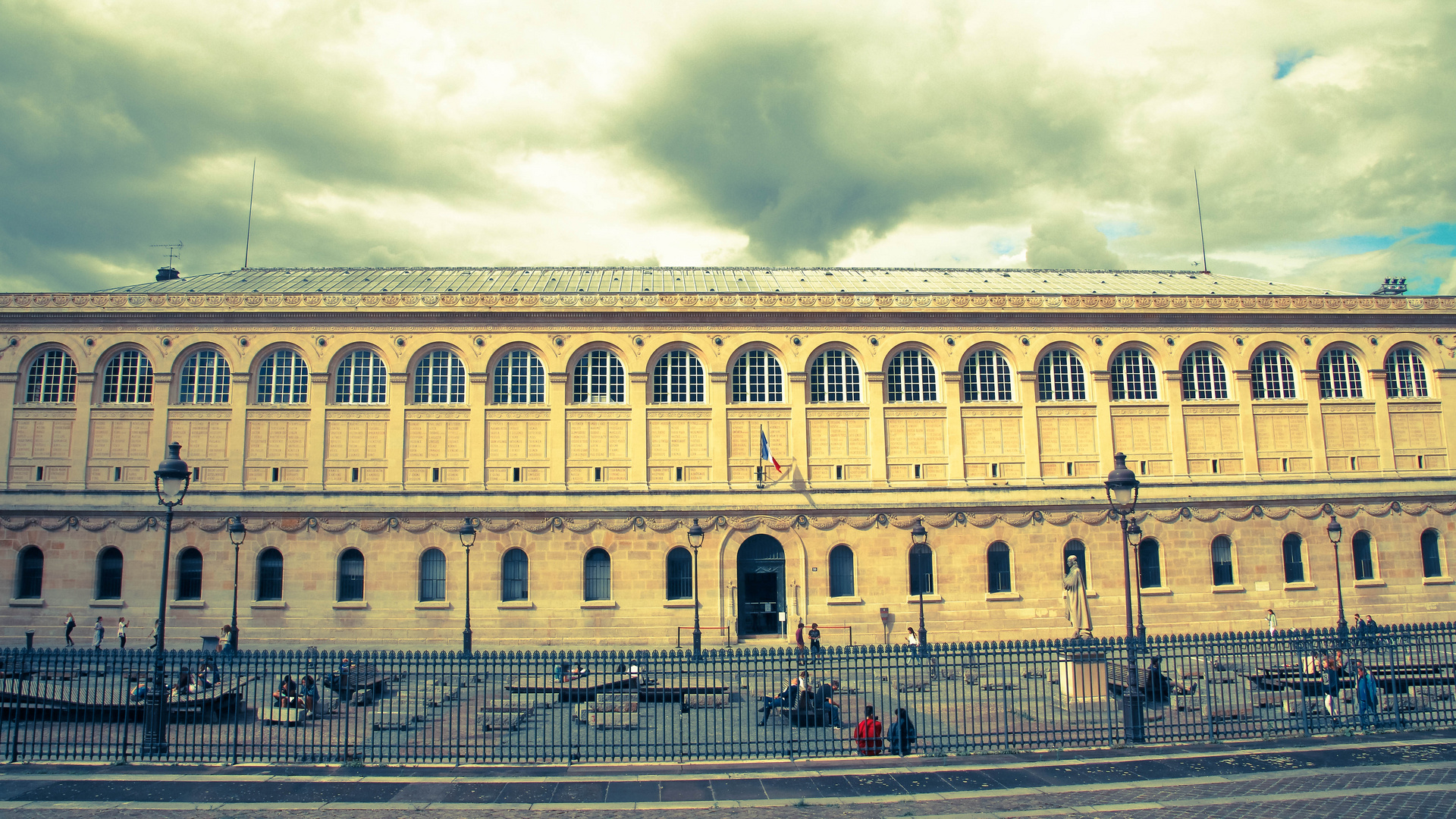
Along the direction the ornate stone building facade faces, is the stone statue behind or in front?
in front

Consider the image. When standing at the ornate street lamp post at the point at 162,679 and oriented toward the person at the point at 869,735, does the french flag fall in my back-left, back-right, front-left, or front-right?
front-left

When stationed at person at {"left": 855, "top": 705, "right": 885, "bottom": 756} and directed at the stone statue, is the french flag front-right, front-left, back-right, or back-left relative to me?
front-left

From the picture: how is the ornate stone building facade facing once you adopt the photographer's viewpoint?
facing the viewer

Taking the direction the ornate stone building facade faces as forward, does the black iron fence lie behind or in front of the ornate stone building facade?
in front

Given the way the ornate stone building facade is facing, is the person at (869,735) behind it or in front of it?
in front
